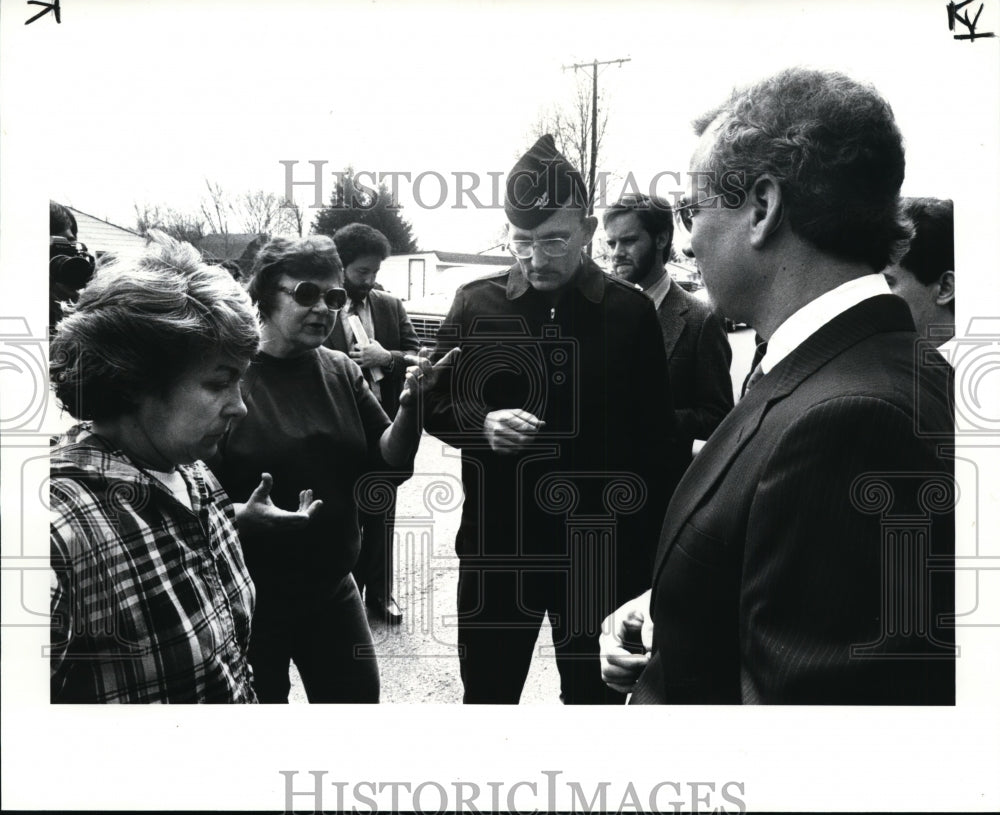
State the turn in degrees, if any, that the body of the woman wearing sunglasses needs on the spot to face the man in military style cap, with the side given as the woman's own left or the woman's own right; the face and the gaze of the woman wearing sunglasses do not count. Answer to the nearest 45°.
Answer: approximately 45° to the woman's own left

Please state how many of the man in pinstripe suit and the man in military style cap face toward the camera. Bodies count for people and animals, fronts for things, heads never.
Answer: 1

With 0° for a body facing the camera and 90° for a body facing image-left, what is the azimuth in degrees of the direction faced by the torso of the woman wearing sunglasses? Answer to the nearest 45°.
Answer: approximately 315°

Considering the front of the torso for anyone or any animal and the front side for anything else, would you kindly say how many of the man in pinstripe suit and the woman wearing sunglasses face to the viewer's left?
1

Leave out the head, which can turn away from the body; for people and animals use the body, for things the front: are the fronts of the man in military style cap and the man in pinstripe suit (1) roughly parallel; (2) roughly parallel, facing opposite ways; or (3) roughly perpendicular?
roughly perpendicular

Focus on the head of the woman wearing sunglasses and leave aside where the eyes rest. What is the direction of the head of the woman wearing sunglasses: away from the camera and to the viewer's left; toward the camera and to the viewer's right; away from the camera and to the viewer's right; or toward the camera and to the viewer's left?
toward the camera and to the viewer's right

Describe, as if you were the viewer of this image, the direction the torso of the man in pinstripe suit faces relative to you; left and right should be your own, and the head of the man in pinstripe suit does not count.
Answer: facing to the left of the viewer

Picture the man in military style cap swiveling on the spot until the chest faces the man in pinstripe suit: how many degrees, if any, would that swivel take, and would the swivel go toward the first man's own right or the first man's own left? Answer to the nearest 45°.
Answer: approximately 45° to the first man's own left

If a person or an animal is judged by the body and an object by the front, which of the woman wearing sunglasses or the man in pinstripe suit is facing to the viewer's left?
the man in pinstripe suit

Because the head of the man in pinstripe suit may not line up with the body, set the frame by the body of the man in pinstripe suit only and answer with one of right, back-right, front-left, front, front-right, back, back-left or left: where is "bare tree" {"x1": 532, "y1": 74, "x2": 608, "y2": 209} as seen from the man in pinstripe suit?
front-right
